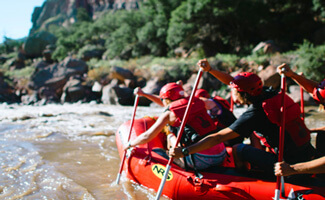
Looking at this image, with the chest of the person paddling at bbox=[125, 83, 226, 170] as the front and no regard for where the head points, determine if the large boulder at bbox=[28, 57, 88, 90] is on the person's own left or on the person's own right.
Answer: on the person's own right

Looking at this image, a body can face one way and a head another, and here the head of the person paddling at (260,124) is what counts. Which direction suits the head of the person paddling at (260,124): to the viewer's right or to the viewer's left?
to the viewer's left

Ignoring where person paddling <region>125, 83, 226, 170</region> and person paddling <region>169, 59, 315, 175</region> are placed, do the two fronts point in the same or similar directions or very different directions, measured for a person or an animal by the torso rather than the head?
same or similar directions

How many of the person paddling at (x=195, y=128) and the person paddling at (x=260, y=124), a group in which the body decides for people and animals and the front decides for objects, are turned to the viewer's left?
2

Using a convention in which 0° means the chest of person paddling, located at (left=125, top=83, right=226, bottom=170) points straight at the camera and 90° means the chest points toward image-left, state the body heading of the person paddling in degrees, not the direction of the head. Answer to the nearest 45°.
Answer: approximately 90°

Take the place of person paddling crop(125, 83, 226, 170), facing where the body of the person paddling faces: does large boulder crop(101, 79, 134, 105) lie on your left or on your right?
on your right

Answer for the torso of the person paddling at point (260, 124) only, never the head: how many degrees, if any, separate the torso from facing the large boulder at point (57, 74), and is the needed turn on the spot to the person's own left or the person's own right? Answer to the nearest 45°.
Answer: approximately 45° to the person's own right

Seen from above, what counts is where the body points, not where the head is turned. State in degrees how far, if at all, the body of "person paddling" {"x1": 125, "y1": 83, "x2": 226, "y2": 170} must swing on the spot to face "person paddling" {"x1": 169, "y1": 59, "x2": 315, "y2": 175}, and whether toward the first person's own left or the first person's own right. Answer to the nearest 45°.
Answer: approximately 135° to the first person's own left

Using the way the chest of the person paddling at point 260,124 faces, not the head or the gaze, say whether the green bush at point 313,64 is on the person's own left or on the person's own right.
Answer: on the person's own right

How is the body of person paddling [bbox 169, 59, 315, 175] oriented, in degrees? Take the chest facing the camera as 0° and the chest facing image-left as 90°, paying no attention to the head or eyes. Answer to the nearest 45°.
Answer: approximately 90°
